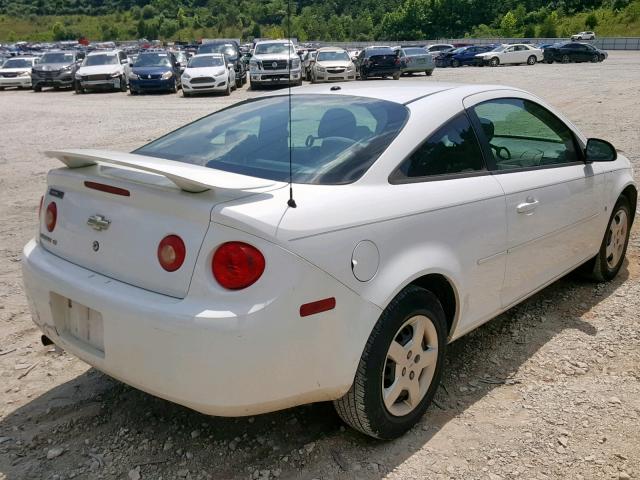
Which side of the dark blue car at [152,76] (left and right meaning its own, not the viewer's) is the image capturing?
front

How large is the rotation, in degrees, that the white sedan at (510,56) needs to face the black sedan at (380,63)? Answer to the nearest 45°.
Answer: approximately 45° to its left

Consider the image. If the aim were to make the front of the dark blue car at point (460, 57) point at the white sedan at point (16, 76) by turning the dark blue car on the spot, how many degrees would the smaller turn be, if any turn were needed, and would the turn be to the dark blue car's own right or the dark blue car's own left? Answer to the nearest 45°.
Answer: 0° — it already faces it

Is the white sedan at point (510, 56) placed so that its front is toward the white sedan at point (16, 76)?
yes

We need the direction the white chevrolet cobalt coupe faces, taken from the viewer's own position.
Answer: facing away from the viewer and to the right of the viewer

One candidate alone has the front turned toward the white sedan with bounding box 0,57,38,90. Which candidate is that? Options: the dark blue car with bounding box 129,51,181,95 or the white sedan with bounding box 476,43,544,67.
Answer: the white sedan with bounding box 476,43,544,67

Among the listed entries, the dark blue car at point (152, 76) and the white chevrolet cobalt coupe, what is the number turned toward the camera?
1

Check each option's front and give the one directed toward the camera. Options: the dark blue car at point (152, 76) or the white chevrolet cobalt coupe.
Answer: the dark blue car

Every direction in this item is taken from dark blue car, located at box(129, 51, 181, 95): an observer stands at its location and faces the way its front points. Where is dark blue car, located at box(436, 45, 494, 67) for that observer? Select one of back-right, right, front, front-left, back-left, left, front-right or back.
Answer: back-left

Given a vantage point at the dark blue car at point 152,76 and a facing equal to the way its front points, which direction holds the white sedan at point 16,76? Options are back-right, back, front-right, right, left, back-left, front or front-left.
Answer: back-right

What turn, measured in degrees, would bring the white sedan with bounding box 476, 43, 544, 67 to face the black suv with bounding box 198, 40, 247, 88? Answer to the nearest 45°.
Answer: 0° — it already faces it

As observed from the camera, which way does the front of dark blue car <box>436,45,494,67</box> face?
facing the viewer and to the left of the viewer

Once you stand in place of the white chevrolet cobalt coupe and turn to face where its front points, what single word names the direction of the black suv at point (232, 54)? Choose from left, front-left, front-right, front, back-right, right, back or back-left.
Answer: front-left

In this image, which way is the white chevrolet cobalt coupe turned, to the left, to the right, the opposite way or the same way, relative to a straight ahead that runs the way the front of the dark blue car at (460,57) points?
the opposite way
